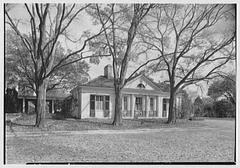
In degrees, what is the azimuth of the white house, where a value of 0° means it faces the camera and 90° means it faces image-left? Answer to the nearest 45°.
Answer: approximately 0°

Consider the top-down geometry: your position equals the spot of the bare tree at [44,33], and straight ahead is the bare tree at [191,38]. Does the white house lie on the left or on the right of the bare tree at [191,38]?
left

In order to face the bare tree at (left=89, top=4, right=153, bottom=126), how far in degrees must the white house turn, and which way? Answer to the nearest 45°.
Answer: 0° — it already faces it
